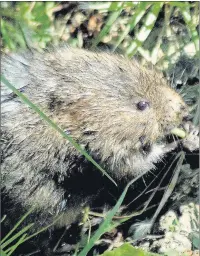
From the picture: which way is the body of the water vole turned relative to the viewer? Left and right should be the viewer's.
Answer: facing to the right of the viewer

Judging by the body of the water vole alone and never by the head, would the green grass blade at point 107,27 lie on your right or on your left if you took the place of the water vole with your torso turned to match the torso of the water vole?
on your left

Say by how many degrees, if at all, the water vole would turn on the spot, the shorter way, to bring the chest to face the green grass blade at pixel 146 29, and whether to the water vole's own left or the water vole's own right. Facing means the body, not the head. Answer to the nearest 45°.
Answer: approximately 45° to the water vole's own left

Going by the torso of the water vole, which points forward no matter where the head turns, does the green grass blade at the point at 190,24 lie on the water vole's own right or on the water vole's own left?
on the water vole's own left

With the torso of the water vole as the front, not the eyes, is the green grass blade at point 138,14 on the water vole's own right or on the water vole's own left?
on the water vole's own left
